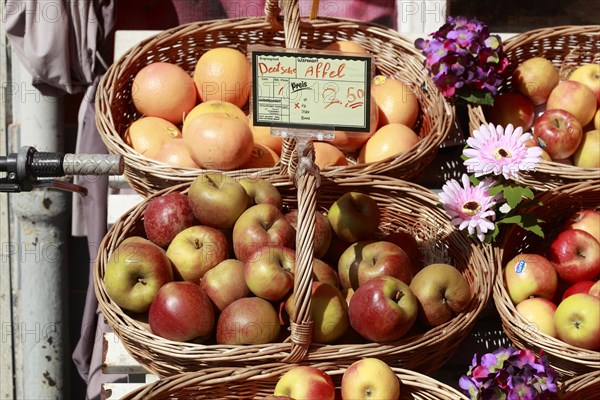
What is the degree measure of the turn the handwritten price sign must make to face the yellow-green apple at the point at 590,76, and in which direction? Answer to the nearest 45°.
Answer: approximately 135° to its left

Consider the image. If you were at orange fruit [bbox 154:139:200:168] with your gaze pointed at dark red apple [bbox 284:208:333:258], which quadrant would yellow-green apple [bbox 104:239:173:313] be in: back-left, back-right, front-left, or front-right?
front-right

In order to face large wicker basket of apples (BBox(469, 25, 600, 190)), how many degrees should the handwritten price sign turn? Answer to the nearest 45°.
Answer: approximately 135° to its left

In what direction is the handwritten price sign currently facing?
toward the camera

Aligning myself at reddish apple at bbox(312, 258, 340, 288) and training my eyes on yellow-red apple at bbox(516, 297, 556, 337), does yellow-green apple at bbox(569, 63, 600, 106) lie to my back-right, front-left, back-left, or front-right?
front-left
